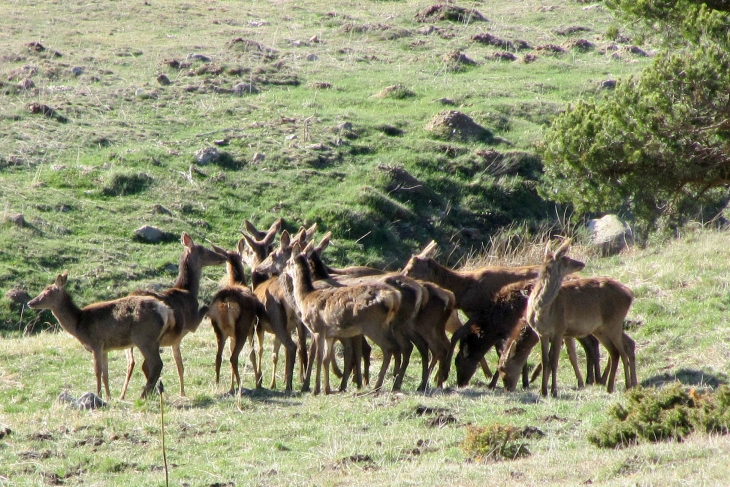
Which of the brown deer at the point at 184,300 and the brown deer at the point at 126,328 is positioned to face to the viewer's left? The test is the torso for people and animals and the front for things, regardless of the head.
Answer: the brown deer at the point at 126,328

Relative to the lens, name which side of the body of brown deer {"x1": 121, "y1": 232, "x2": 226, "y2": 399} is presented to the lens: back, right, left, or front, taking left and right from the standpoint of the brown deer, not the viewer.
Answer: right

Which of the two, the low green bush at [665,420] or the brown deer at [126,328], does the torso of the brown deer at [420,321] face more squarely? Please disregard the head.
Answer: the brown deer

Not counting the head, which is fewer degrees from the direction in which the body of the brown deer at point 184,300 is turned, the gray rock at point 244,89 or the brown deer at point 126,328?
the gray rock

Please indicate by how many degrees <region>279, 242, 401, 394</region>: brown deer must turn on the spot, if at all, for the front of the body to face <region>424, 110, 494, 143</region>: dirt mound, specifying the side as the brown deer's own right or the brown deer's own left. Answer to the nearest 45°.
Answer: approximately 90° to the brown deer's own right

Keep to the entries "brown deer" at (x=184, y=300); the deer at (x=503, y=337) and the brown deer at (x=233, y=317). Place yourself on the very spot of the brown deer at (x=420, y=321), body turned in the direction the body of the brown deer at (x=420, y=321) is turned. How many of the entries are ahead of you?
2

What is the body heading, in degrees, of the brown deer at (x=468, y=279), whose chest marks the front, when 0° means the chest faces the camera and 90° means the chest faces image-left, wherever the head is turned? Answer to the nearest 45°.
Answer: approximately 90°

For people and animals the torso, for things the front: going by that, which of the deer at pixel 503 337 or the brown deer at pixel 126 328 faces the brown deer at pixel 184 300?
the deer

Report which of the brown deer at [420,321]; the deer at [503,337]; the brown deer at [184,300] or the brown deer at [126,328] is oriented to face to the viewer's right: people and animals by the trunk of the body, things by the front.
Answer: the brown deer at [184,300]

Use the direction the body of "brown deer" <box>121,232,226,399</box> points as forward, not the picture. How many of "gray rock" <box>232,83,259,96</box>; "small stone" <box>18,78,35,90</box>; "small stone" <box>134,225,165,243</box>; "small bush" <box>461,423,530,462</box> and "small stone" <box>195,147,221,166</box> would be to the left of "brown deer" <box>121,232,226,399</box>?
4

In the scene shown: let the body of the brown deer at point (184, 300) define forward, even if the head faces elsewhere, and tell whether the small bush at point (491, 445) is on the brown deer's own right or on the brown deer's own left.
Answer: on the brown deer's own right

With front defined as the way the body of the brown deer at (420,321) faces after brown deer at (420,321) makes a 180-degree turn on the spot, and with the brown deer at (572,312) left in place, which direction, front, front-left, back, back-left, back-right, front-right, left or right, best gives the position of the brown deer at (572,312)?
front

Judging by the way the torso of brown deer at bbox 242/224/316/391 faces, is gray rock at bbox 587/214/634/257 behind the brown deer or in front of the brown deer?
behind

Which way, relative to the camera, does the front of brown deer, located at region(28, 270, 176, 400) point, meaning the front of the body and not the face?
to the viewer's left

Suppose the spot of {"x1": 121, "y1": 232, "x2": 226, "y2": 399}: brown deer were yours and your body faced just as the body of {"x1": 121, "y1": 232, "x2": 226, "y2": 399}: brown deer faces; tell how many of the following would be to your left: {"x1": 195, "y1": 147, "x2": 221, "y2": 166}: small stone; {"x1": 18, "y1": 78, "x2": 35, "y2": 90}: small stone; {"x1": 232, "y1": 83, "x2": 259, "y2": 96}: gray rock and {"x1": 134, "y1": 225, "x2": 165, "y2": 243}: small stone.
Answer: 4

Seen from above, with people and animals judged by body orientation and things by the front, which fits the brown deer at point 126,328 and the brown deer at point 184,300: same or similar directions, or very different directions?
very different directions
